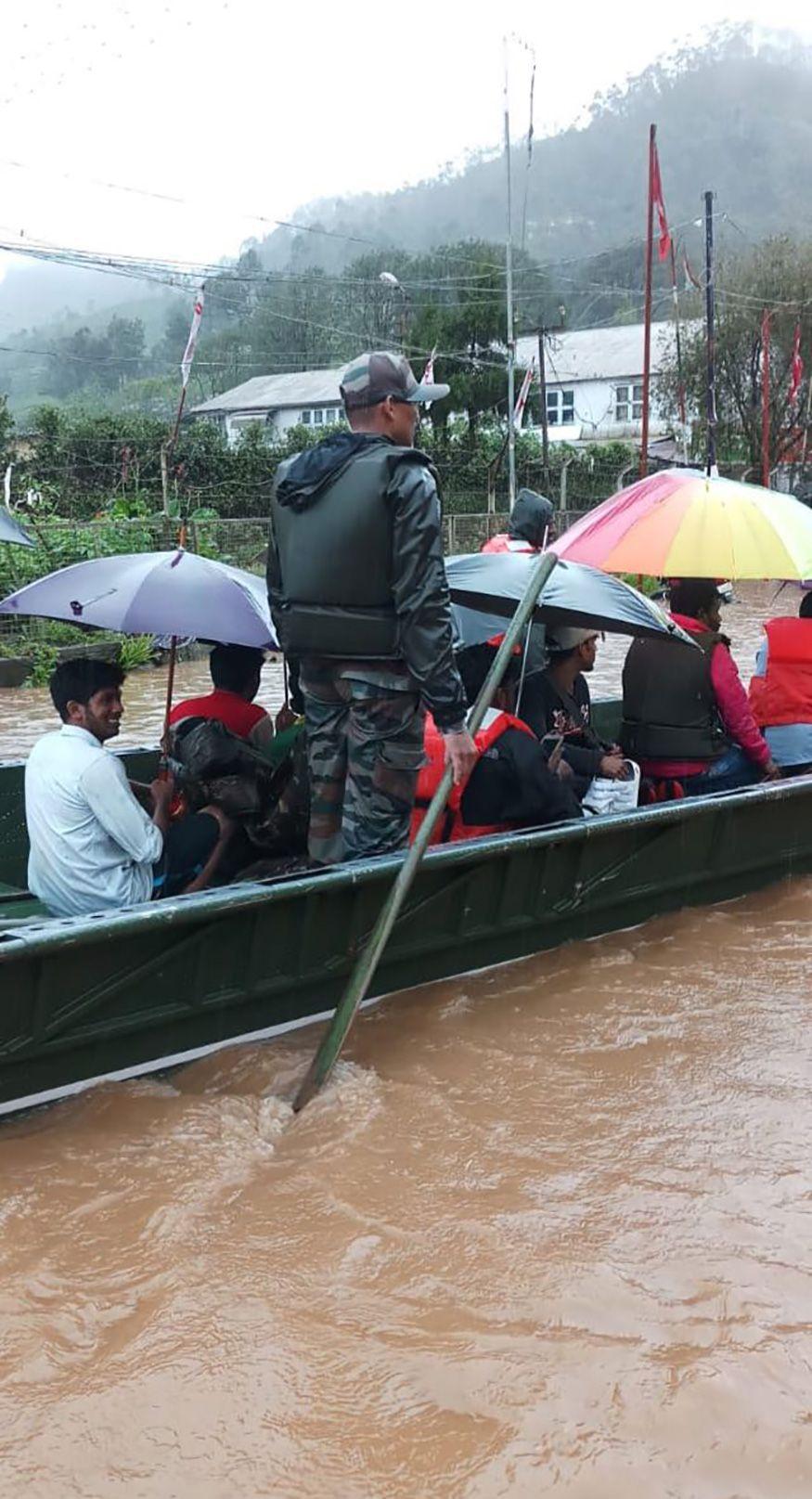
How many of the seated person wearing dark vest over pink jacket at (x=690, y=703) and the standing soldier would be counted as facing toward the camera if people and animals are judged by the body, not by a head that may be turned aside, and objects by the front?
0

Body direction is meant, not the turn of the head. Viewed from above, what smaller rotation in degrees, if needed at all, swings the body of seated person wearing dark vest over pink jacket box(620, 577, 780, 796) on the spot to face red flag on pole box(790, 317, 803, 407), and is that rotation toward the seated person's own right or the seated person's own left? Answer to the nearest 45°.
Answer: approximately 45° to the seated person's own left

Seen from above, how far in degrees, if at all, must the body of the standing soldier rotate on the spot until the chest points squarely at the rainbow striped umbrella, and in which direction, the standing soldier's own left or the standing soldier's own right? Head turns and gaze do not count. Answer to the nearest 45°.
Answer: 0° — they already face it

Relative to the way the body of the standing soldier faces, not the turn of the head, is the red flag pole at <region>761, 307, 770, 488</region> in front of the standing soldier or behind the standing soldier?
in front

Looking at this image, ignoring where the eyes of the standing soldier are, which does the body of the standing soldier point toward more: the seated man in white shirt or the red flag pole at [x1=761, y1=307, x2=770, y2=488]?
the red flag pole

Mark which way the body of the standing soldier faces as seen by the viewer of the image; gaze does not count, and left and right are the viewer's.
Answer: facing away from the viewer and to the right of the viewer

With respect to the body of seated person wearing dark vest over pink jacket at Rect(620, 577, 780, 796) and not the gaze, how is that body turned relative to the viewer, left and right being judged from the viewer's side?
facing away from the viewer and to the right of the viewer

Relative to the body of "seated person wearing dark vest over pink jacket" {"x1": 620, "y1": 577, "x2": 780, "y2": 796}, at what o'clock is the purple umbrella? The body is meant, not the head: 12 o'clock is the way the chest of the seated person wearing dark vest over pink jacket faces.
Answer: The purple umbrella is roughly at 6 o'clock from the seated person wearing dark vest over pink jacket.

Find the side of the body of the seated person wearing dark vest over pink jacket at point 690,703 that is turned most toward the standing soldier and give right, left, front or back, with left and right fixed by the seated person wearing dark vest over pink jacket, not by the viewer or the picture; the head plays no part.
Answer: back

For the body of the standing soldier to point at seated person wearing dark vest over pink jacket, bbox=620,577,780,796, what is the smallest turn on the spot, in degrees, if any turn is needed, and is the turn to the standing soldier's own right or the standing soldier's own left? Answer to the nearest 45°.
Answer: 0° — they already face them

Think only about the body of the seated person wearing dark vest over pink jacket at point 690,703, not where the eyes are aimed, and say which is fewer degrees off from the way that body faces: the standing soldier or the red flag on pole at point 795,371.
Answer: the red flag on pole

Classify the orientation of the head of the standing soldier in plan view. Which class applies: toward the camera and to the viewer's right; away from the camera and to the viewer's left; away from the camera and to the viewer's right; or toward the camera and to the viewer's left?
away from the camera and to the viewer's right

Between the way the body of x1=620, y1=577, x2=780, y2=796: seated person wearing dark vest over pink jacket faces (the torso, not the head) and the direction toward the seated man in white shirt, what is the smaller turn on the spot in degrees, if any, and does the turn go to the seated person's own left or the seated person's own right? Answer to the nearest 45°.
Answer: approximately 180°

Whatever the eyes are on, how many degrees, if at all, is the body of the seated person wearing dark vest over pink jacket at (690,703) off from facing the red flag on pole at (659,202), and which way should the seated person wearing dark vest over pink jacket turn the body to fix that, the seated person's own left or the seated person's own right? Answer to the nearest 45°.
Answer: approximately 45° to the seated person's own left

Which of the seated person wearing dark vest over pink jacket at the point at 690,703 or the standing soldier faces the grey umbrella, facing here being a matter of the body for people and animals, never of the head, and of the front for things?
the standing soldier
